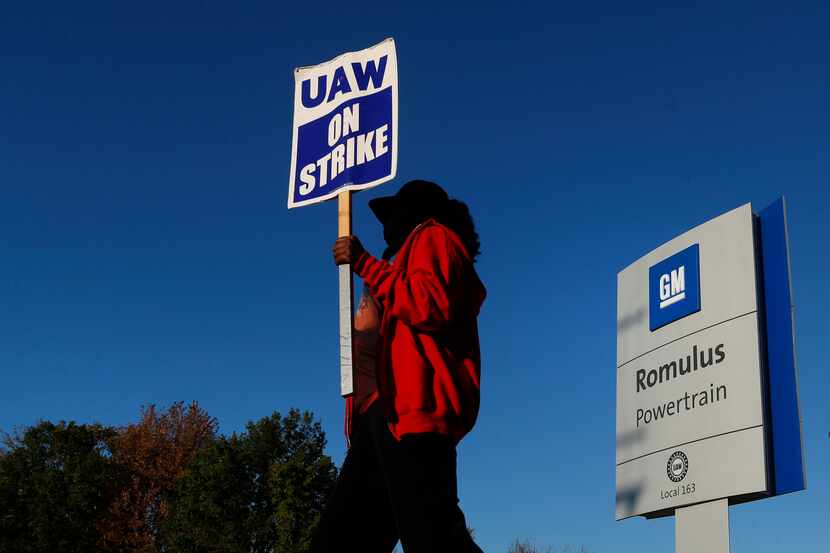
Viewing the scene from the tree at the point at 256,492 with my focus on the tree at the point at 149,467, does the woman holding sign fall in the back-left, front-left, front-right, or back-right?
back-left

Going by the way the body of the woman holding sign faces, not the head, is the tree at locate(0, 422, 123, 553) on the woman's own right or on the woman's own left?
on the woman's own right

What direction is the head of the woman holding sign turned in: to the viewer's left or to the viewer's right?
to the viewer's left

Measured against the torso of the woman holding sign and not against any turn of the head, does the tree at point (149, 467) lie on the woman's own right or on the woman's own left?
on the woman's own right

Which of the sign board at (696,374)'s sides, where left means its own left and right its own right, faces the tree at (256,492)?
right

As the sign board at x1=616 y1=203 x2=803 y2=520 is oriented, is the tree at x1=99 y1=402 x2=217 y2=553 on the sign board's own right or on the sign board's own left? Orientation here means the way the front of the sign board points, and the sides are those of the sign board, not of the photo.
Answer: on the sign board's own right

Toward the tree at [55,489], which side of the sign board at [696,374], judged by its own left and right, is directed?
right

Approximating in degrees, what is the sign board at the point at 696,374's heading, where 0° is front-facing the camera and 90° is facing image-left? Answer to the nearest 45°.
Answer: approximately 45°

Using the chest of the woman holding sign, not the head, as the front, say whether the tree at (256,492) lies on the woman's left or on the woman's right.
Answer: on the woman's right

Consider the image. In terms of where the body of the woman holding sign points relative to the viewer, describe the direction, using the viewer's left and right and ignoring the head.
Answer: facing to the left of the viewer
